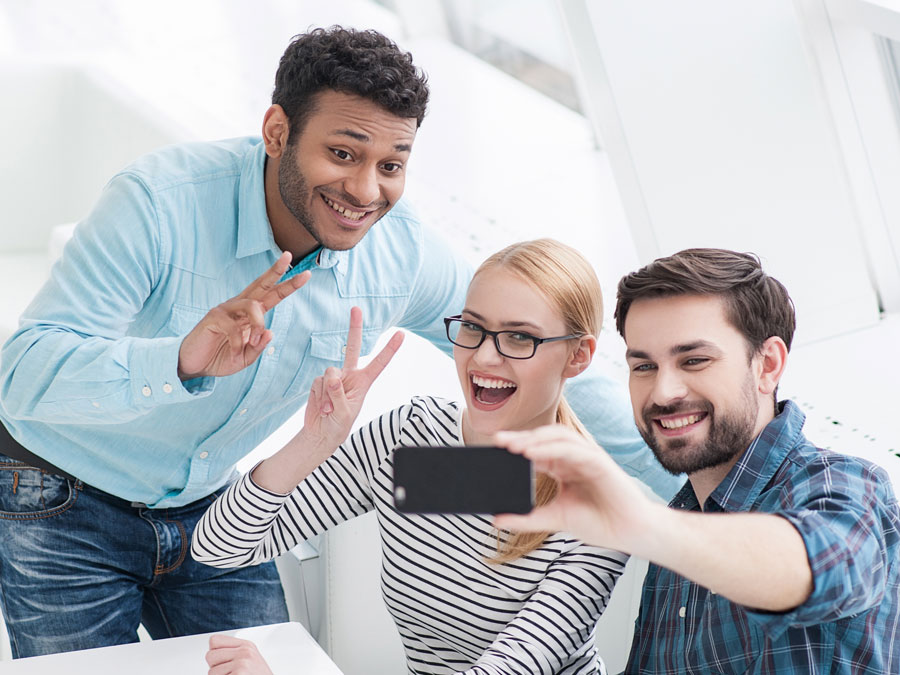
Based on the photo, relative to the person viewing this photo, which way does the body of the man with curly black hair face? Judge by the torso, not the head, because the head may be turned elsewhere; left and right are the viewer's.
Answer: facing the viewer and to the right of the viewer
